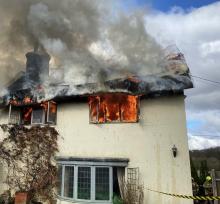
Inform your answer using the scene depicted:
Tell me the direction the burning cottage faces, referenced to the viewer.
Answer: facing the viewer
